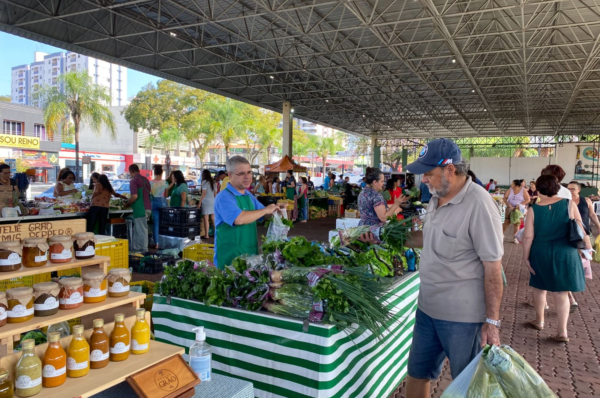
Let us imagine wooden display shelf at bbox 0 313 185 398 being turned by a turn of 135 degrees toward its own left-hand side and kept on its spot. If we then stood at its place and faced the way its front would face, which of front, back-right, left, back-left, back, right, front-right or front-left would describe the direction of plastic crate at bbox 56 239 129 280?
front

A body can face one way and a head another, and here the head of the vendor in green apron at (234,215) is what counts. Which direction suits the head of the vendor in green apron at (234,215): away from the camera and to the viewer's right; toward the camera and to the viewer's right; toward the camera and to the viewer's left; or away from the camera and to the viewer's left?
toward the camera and to the viewer's right

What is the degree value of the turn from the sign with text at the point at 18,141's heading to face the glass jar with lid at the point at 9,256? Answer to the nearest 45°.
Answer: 0° — it already faces it

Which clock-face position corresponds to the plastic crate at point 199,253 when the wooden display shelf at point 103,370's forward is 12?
The plastic crate is roughly at 8 o'clock from the wooden display shelf.

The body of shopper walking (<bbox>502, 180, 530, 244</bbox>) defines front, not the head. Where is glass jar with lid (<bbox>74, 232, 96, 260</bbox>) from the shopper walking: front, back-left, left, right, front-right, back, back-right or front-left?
front

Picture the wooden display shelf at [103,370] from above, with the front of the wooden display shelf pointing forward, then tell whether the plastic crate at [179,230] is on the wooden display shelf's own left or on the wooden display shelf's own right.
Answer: on the wooden display shelf's own left

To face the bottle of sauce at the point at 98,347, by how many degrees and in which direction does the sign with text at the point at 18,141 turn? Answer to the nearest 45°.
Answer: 0° — it already faces it

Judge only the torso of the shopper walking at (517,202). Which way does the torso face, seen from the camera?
toward the camera

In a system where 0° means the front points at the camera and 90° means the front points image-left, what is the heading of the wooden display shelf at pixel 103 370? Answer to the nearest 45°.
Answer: approximately 315°

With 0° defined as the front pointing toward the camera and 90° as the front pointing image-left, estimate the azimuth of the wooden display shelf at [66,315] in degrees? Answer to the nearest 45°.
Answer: approximately 315°

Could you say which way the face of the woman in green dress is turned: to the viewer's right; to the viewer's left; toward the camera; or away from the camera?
away from the camera

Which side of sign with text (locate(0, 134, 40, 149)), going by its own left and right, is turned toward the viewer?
front
